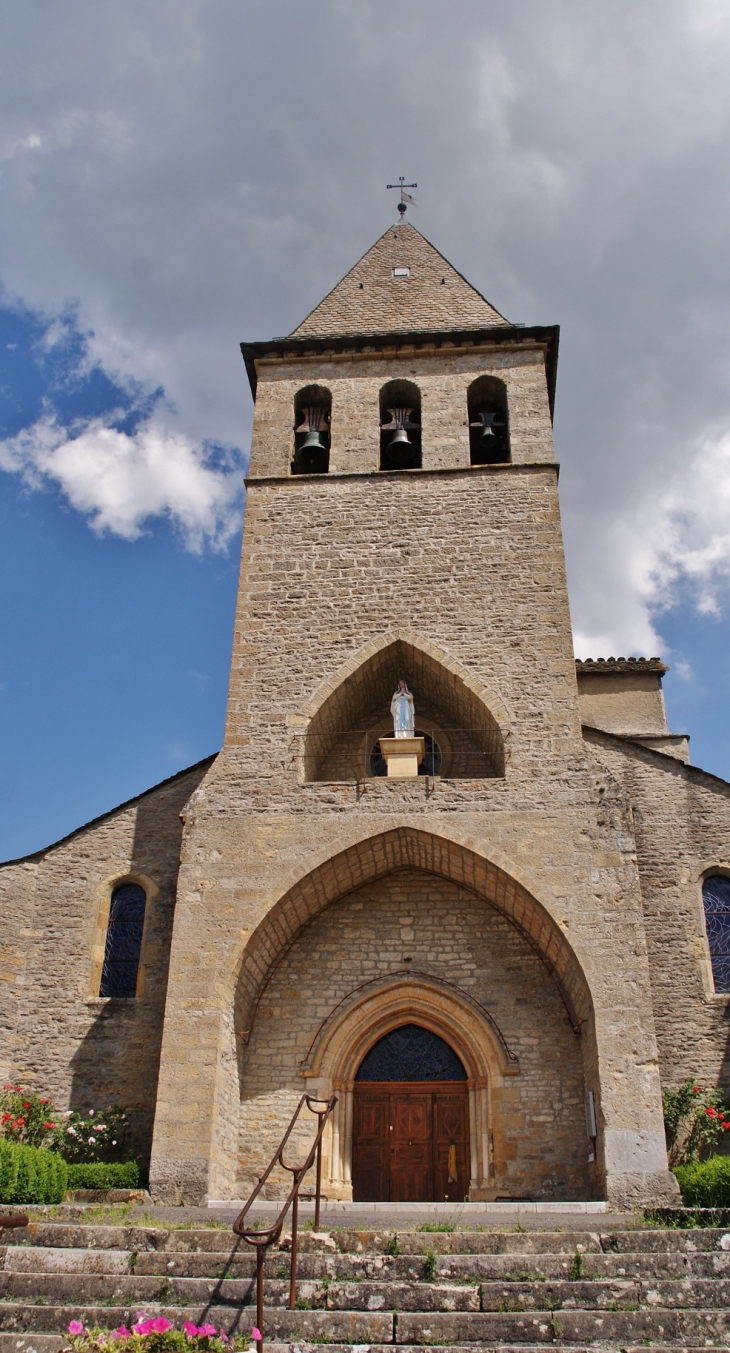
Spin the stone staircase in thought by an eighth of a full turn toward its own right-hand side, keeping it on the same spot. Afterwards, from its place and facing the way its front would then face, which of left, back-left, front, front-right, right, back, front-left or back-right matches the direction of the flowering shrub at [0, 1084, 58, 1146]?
right

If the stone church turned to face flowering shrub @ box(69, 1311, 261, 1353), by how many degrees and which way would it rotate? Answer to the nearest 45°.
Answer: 0° — it already faces it

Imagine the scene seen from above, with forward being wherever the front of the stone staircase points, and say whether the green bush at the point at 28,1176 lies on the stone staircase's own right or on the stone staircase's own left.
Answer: on the stone staircase's own right

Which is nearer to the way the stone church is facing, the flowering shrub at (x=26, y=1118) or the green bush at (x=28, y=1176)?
the green bush

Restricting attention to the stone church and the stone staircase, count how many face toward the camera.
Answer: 2

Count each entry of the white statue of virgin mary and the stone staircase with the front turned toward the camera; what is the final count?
2

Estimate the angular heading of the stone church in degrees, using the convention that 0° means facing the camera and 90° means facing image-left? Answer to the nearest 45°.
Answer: approximately 0°
